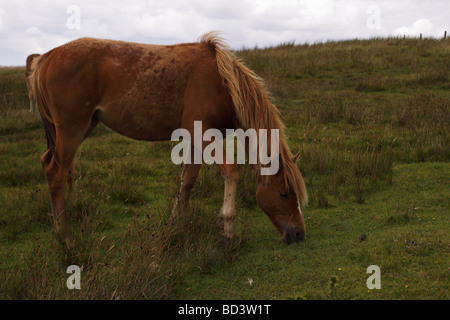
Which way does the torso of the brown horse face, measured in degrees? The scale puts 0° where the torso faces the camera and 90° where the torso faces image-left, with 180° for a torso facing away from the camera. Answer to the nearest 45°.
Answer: approximately 270°
